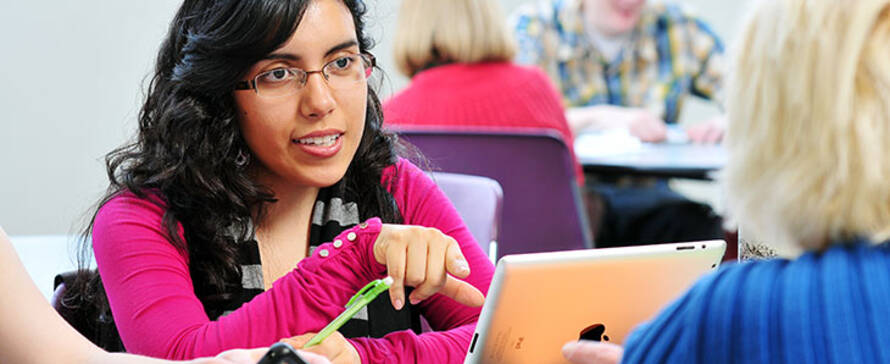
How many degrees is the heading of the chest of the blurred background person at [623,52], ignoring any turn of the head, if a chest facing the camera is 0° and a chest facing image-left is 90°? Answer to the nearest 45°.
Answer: approximately 0°

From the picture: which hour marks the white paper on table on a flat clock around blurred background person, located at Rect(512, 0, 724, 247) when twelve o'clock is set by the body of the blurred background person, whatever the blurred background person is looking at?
The white paper on table is roughly at 12 o'clock from the blurred background person.

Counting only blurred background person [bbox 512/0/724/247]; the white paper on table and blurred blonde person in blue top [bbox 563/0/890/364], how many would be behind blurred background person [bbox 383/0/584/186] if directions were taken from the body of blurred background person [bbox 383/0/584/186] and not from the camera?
1

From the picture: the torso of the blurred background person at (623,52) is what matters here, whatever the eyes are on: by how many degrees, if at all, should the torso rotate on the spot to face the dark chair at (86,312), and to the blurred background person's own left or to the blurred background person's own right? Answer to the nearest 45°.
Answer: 0° — they already face it

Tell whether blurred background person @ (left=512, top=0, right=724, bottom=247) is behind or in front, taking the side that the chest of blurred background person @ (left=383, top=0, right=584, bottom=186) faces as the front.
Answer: in front

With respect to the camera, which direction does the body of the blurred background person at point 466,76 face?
away from the camera

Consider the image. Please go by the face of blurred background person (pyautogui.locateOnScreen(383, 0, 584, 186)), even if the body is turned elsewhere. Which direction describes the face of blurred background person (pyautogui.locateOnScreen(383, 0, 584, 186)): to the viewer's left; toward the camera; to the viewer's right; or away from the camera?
away from the camera

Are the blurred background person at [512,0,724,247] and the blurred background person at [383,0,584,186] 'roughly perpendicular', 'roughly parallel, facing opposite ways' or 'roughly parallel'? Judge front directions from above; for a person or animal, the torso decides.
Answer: roughly parallel, facing opposite ways

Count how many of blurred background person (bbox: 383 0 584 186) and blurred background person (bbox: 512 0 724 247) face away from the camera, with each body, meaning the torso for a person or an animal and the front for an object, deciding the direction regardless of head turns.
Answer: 1

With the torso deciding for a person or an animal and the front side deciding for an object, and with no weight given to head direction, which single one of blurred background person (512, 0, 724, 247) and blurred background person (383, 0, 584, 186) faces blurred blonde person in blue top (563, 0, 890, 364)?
blurred background person (512, 0, 724, 247)

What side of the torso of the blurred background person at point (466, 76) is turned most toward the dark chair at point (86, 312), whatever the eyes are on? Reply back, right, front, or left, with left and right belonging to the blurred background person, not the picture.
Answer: back

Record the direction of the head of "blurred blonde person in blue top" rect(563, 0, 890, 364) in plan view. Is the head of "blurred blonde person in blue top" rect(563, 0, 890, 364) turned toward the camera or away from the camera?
away from the camera

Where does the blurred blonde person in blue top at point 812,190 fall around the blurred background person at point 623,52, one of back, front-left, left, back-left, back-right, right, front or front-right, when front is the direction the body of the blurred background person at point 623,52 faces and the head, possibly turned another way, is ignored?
front

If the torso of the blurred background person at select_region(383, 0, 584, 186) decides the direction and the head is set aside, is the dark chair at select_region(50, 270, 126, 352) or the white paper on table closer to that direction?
the white paper on table

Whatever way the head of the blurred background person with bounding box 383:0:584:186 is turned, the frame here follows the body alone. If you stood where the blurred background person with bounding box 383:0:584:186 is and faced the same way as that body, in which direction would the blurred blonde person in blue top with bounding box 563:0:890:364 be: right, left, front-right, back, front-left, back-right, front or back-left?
back
